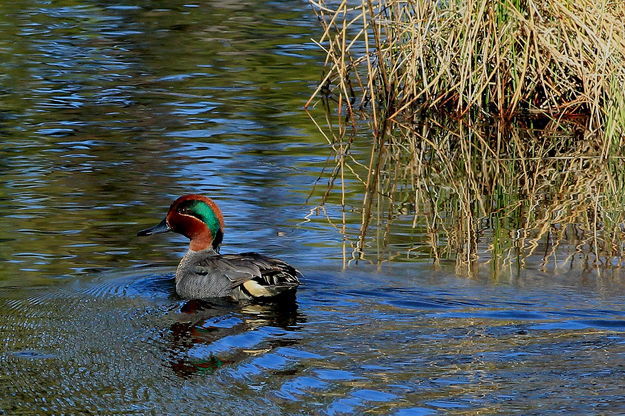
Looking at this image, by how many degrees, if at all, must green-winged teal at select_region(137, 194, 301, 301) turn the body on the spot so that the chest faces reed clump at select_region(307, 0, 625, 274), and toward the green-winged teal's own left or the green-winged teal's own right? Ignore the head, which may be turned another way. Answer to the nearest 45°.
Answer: approximately 135° to the green-winged teal's own right

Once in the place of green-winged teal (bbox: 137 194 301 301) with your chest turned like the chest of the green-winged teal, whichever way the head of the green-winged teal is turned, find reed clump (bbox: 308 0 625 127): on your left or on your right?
on your right

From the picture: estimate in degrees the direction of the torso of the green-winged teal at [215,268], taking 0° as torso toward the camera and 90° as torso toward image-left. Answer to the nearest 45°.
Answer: approximately 90°
